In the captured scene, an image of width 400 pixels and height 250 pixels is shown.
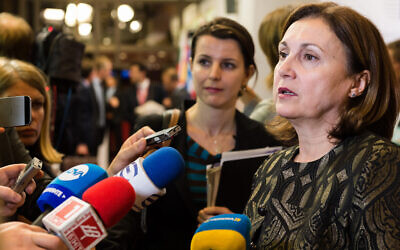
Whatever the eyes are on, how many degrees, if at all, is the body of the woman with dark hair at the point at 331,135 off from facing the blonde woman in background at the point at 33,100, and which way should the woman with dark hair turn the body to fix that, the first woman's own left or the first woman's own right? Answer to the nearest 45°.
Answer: approximately 45° to the first woman's own right

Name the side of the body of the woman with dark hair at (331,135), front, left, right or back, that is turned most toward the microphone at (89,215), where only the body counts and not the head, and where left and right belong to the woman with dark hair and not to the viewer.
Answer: front

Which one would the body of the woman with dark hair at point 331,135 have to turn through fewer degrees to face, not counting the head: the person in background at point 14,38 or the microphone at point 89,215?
the microphone

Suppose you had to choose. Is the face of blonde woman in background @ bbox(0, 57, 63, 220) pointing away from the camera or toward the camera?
toward the camera

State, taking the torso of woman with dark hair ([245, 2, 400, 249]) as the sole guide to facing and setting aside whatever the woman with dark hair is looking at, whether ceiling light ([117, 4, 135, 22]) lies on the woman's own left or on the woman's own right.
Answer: on the woman's own right

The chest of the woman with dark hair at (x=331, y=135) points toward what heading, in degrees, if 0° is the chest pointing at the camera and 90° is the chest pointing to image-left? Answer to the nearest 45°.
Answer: approximately 45°

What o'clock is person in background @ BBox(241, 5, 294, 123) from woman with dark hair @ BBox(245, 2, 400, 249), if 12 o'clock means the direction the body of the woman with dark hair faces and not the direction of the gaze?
The person in background is roughly at 4 o'clock from the woman with dark hair.

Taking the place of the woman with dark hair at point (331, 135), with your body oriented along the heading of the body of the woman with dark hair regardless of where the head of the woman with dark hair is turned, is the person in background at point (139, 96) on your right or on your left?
on your right

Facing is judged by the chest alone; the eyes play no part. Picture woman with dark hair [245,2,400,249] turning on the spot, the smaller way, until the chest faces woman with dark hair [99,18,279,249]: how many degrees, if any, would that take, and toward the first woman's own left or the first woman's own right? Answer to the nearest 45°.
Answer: approximately 90° to the first woman's own right

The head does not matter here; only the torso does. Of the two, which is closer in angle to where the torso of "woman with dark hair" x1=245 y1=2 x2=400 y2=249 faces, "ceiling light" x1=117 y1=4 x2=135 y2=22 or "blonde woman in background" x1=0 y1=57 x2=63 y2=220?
the blonde woman in background

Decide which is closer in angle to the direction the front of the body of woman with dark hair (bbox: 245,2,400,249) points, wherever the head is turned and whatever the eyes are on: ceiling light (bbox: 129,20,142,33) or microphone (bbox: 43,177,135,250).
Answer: the microphone

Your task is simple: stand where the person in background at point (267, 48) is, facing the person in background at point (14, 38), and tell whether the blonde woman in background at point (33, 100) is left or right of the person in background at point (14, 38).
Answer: left

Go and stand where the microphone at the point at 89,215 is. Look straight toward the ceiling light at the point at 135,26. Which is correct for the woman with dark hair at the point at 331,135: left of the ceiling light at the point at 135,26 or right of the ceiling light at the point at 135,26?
right

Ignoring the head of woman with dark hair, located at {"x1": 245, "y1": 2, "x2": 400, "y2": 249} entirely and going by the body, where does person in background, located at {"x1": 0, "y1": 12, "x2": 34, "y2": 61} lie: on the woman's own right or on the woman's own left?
on the woman's own right
